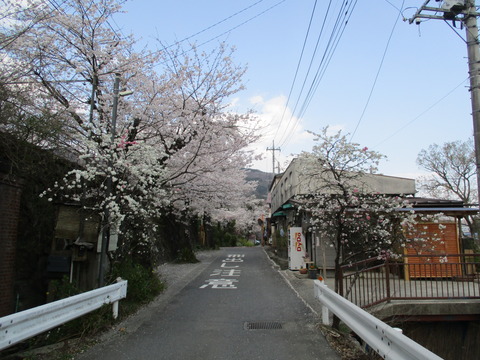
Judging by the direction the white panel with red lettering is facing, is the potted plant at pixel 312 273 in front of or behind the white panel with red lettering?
in front

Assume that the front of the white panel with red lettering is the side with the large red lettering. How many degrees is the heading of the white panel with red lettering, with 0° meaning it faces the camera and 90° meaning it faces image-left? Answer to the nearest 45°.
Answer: approximately 0°

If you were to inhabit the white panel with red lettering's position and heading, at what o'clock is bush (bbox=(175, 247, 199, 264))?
The bush is roughly at 4 o'clock from the white panel with red lettering.

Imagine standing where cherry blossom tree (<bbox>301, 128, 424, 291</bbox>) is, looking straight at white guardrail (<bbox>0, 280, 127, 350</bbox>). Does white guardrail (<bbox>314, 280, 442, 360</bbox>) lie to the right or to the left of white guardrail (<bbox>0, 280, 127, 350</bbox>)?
left

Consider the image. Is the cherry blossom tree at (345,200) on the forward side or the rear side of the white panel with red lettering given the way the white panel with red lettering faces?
on the forward side

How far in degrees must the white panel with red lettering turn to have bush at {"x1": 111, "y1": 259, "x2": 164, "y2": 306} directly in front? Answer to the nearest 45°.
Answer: approximately 45° to its right

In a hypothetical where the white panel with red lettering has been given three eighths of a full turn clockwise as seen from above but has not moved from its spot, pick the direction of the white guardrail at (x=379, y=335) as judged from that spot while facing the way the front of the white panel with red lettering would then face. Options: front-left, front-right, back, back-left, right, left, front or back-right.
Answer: back-left

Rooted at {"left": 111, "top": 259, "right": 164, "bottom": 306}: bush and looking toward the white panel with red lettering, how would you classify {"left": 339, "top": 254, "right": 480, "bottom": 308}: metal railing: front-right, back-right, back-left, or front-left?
front-right

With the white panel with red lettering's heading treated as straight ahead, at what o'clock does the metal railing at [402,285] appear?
The metal railing is roughly at 11 o'clock from the white panel with red lettering.
